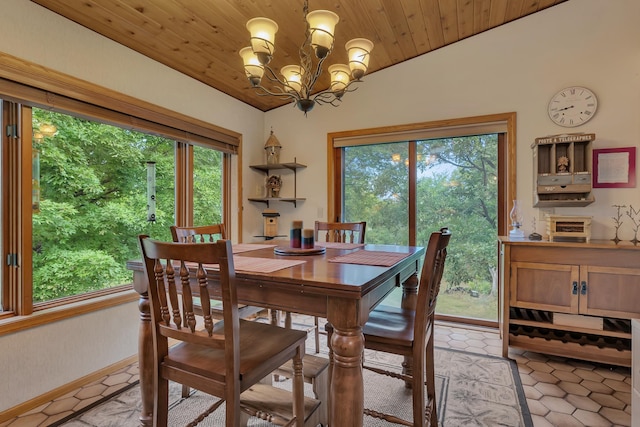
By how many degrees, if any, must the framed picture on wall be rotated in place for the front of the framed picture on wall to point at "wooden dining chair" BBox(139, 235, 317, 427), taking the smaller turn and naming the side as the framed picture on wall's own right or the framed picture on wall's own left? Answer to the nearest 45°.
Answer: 0° — it already faces it

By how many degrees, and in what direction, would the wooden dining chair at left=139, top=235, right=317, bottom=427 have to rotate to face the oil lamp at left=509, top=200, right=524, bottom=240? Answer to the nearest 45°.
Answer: approximately 45° to its right

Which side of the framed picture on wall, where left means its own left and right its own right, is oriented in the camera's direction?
front

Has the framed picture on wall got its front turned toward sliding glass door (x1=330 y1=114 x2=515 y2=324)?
no

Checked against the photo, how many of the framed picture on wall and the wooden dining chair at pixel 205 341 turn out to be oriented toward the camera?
1

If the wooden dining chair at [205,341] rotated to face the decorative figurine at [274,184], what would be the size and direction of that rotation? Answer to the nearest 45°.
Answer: approximately 45° to its left

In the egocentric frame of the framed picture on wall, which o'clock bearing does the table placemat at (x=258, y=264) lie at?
The table placemat is roughly at 1 o'clock from the framed picture on wall.

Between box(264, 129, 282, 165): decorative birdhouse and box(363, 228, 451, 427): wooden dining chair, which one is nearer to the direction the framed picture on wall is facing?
the wooden dining chair

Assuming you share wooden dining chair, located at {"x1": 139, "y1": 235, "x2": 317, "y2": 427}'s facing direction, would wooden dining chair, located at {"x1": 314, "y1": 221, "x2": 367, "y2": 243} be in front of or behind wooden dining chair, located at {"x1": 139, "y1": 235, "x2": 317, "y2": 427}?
in front

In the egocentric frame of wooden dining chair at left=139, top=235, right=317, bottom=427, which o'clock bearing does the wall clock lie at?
The wall clock is roughly at 1 o'clock from the wooden dining chair.

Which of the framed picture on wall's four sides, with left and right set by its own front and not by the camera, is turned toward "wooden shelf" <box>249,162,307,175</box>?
right

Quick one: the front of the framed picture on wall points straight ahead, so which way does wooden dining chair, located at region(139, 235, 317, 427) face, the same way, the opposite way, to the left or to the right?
the opposite way

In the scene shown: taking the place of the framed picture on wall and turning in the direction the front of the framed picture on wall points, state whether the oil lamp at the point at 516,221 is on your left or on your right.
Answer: on your right

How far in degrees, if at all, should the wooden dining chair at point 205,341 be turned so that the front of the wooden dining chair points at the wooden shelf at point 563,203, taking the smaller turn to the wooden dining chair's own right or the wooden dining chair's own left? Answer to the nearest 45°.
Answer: approximately 45° to the wooden dining chair's own right

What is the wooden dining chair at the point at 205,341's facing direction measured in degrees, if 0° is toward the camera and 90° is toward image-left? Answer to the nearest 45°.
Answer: approximately 225°
